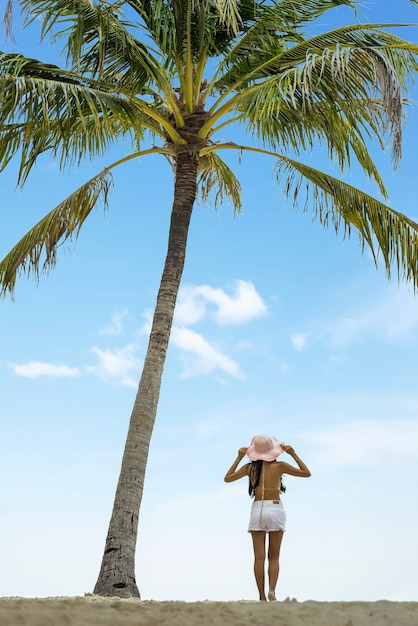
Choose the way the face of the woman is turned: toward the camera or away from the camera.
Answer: away from the camera

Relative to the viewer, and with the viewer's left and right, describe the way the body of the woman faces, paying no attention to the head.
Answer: facing away from the viewer
